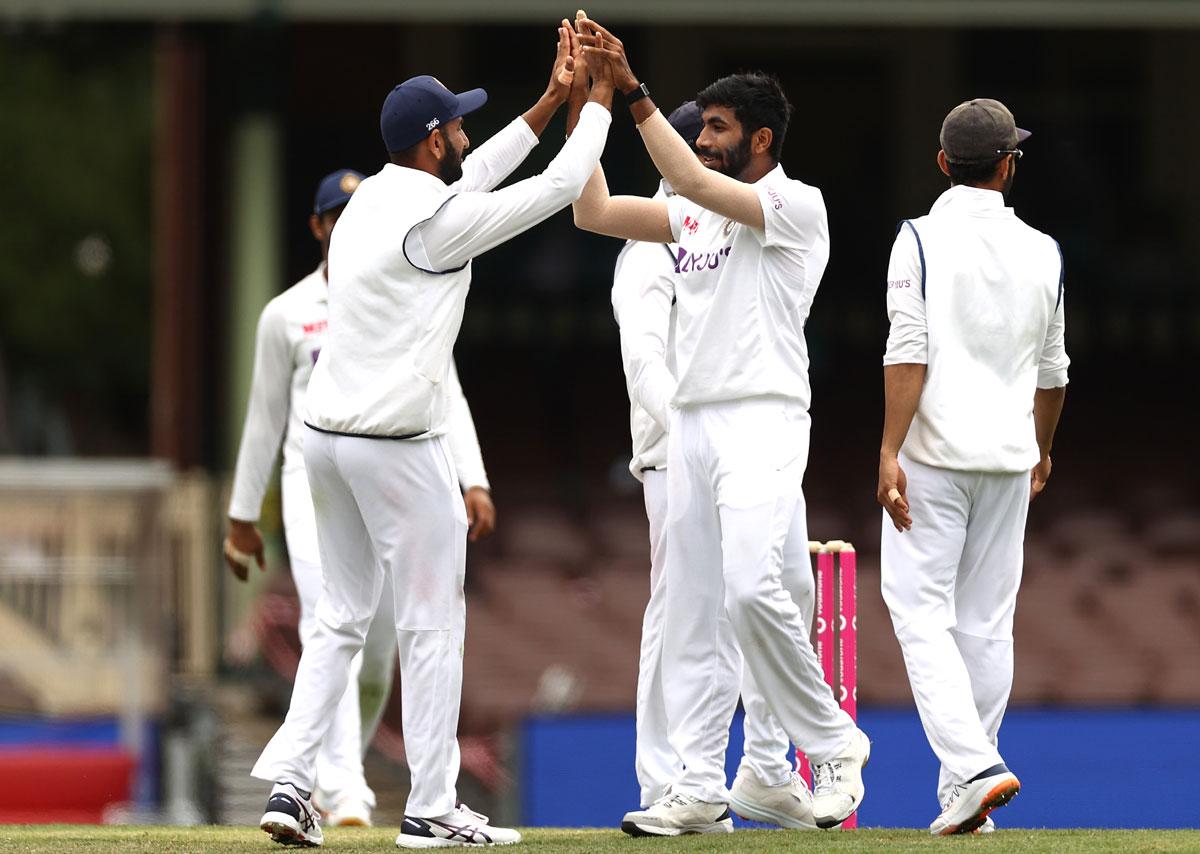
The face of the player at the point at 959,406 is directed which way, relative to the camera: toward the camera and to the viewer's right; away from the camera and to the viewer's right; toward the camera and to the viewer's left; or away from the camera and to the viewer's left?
away from the camera and to the viewer's right

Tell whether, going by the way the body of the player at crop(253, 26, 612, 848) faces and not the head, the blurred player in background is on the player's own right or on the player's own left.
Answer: on the player's own left

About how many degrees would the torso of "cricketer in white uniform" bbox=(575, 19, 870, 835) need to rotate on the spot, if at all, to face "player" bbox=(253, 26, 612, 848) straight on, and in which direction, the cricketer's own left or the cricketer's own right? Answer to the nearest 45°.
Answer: approximately 45° to the cricketer's own right

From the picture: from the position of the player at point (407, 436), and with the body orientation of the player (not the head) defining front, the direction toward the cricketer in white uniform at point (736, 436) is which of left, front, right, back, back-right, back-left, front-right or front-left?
front-right

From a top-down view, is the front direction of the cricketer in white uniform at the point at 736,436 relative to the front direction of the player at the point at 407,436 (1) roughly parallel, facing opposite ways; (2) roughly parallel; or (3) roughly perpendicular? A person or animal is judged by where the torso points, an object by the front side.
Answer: roughly parallel, facing opposite ways

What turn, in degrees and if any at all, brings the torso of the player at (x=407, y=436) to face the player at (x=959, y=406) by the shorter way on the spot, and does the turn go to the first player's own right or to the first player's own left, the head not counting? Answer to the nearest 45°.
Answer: approximately 45° to the first player's own right

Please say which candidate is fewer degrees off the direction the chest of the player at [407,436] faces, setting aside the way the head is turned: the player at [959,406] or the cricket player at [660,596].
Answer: the cricket player

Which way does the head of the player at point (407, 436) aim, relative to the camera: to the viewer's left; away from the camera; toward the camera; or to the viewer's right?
to the viewer's right

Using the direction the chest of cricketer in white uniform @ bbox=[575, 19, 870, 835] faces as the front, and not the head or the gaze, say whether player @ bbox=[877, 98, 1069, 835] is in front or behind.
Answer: behind

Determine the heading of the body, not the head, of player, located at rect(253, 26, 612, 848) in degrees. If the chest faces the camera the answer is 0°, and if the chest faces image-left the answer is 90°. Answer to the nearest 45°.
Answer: approximately 225°

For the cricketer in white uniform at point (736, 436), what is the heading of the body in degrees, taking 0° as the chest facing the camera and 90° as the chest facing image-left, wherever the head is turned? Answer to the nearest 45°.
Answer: approximately 45°

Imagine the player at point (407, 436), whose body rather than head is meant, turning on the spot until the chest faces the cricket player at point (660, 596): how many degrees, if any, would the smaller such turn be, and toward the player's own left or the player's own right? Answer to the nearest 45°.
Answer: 0° — they already face them
